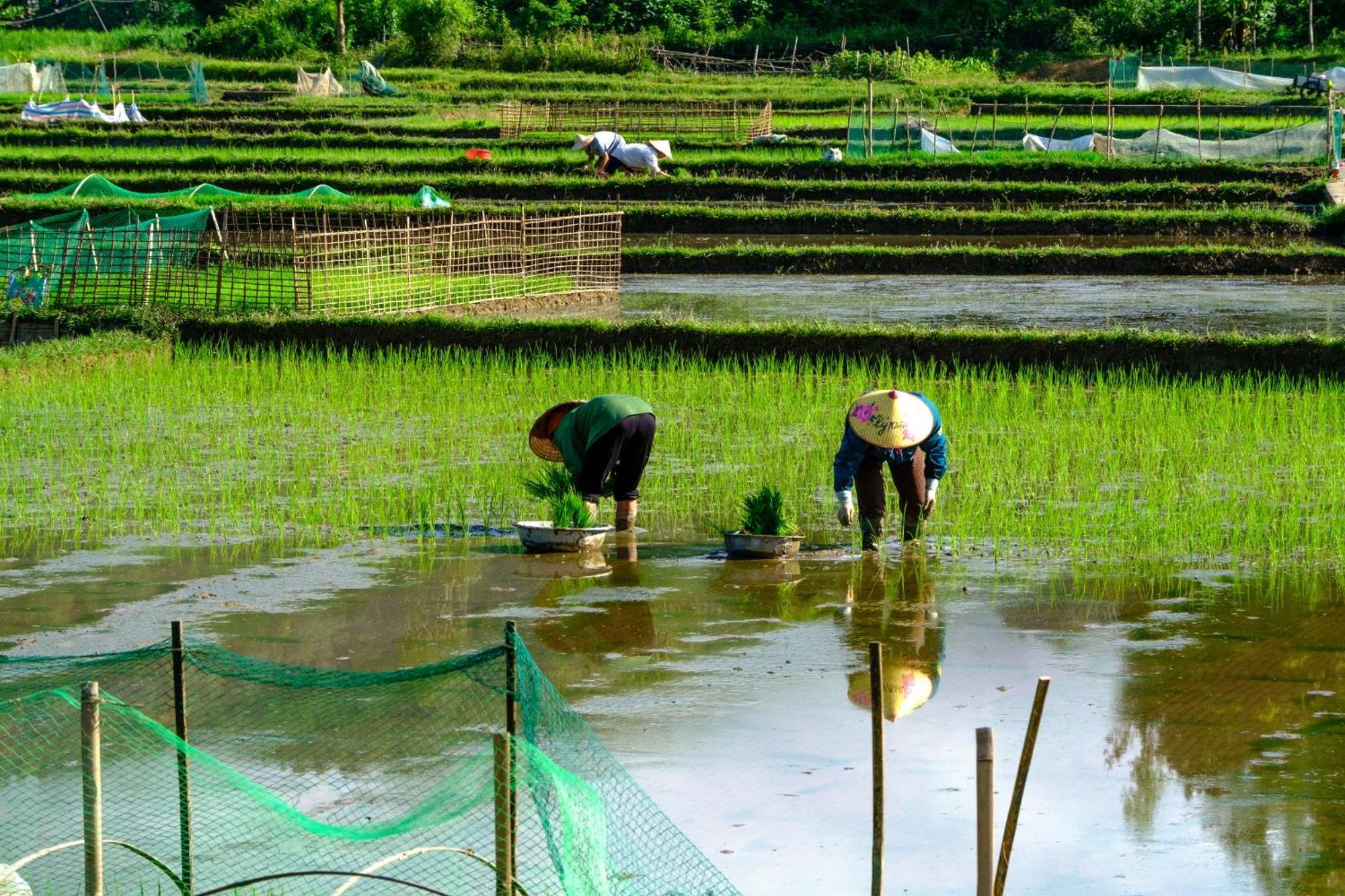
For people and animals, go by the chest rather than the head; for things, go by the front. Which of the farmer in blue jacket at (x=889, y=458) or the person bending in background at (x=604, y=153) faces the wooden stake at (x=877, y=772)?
the farmer in blue jacket

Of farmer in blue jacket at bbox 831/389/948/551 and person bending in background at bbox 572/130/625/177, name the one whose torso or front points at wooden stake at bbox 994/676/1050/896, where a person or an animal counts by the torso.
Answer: the farmer in blue jacket

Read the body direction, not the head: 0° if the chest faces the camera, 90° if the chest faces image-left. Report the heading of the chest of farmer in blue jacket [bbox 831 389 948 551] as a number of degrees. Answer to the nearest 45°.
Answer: approximately 0°

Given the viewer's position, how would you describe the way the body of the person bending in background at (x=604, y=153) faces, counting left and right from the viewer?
facing to the left of the viewer

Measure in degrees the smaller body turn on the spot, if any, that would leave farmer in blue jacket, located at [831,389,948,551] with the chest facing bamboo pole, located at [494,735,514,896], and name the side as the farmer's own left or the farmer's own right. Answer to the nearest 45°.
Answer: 0° — they already face it

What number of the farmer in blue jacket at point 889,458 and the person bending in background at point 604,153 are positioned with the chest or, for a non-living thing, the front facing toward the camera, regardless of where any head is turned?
1

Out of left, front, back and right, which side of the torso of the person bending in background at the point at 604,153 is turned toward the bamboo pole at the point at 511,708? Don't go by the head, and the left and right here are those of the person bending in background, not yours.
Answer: left

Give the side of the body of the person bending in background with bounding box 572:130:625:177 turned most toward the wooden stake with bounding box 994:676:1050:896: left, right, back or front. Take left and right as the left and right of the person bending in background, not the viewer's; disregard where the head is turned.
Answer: left

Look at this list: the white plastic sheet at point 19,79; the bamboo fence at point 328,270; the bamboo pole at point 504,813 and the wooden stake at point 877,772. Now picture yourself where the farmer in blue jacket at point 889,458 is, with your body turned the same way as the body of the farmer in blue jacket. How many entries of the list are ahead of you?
2

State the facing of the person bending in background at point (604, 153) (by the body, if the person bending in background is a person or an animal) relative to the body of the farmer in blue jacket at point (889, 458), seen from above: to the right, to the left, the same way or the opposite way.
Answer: to the right

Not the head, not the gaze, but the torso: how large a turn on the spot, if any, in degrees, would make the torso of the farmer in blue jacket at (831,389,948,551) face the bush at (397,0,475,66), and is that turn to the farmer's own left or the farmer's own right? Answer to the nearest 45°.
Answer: approximately 180°

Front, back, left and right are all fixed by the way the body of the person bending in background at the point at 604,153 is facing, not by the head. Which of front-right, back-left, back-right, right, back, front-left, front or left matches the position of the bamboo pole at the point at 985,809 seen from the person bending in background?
left

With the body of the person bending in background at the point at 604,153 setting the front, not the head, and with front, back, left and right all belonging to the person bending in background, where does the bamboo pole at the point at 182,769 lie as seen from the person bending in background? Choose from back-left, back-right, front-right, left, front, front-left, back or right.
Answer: left

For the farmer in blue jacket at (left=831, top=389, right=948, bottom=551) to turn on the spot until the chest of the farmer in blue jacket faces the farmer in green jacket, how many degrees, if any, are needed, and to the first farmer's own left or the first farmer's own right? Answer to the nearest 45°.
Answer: approximately 90° to the first farmer's own right

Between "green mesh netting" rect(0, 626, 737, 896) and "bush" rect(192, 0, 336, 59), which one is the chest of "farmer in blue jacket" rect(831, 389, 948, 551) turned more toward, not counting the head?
the green mesh netting

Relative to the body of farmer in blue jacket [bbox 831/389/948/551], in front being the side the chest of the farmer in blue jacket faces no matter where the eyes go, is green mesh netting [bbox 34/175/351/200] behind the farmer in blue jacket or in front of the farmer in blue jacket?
behind
